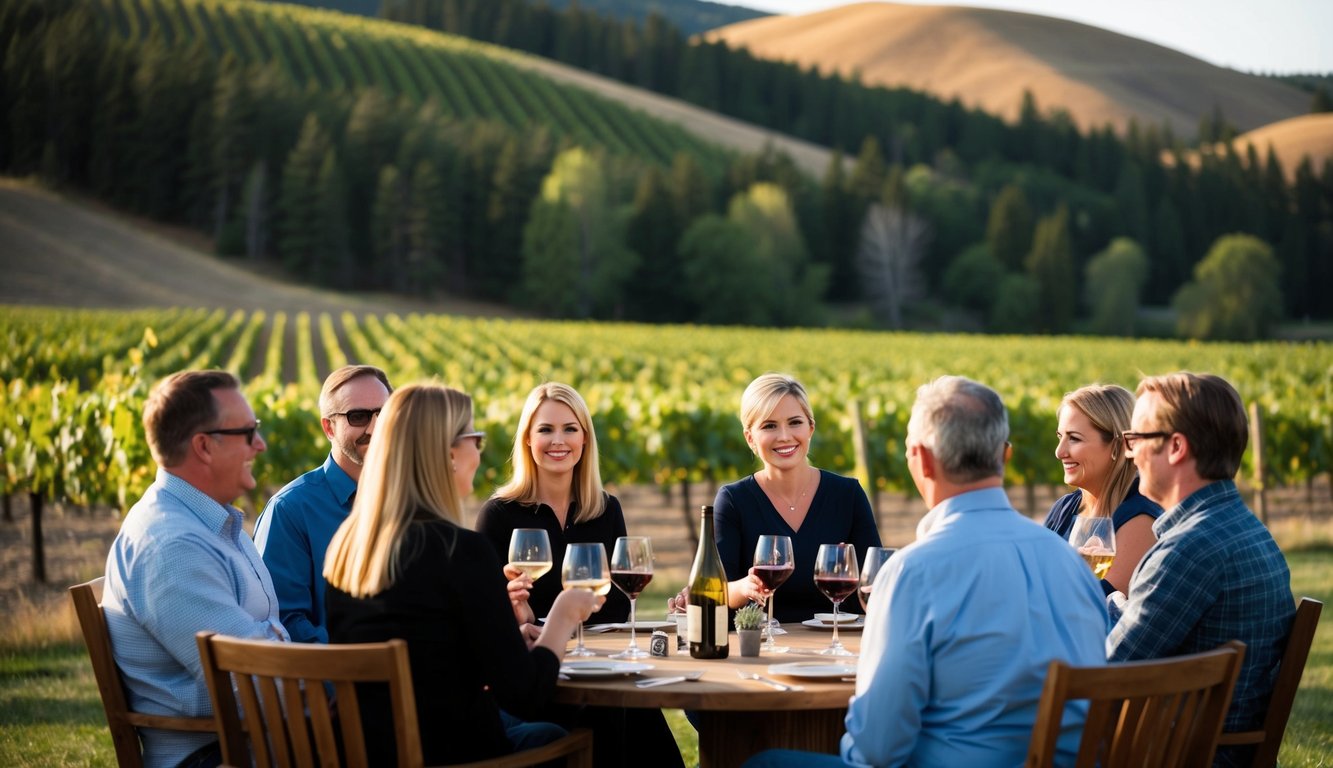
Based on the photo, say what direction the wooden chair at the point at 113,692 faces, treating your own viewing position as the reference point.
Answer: facing to the right of the viewer

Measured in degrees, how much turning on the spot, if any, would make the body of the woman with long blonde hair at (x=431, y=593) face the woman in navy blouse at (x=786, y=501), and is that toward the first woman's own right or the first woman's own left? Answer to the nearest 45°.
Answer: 0° — they already face them

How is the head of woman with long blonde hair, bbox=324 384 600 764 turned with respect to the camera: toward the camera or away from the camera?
away from the camera

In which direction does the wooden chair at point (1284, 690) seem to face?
to the viewer's left

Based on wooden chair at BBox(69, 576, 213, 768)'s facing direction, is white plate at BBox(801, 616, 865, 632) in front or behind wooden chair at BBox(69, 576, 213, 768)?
in front

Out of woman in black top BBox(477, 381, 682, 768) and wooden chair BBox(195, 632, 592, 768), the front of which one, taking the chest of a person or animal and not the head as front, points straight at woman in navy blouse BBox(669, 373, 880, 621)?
the wooden chair

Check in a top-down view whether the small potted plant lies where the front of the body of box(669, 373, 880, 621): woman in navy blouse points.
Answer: yes

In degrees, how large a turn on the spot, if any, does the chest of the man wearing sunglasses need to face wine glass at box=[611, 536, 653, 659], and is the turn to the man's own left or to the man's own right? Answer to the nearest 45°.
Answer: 0° — they already face it

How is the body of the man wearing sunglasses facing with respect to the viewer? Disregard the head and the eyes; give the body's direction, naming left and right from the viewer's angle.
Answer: facing the viewer and to the right of the viewer

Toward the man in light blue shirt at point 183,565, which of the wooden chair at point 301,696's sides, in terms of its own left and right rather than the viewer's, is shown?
left

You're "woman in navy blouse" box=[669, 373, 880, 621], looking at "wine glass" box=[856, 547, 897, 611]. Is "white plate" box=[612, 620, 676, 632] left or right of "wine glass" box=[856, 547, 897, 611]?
right

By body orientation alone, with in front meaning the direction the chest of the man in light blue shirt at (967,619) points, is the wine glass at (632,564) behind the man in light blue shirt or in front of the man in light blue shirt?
in front

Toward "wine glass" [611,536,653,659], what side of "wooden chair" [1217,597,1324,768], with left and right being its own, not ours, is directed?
front

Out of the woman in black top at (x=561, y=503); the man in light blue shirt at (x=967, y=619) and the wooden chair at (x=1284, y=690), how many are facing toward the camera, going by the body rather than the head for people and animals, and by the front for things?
1

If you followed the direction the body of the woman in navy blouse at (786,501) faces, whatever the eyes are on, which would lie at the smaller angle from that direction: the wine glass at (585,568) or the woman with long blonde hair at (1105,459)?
the wine glass
